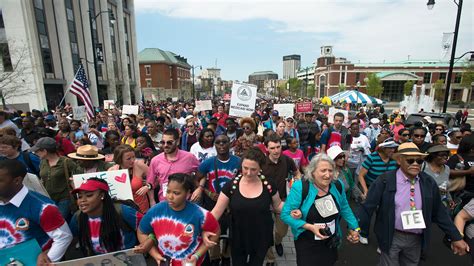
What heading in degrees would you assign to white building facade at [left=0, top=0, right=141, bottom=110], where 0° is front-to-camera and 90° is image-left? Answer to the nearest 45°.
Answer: approximately 315°

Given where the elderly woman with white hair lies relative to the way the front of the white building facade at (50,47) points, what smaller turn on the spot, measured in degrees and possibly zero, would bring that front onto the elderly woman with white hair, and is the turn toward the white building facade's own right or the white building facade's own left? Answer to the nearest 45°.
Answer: approximately 45° to the white building facade's own right
